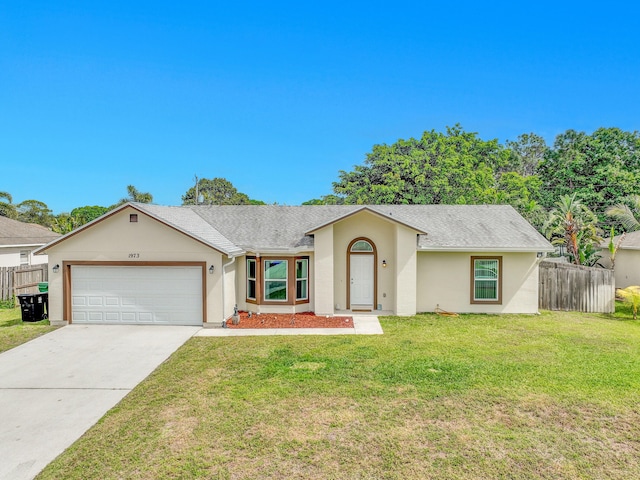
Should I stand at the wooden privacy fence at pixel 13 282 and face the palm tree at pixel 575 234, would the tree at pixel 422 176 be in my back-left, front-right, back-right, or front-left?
front-left

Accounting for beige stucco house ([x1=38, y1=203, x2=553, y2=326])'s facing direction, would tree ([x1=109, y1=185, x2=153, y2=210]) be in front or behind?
behind

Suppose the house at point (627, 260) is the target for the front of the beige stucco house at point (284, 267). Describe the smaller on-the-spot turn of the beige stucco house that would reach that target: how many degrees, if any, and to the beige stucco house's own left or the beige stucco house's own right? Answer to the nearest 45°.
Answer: approximately 90° to the beige stucco house's own left

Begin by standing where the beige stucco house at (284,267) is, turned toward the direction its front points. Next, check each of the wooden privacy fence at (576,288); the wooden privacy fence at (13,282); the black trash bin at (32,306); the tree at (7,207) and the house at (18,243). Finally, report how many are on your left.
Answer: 1

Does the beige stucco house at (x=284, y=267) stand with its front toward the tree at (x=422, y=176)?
no

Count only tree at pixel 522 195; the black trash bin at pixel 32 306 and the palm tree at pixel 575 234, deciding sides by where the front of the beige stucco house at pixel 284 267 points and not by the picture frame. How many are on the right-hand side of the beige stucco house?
1

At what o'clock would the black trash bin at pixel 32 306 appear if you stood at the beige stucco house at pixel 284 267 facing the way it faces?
The black trash bin is roughly at 3 o'clock from the beige stucco house.

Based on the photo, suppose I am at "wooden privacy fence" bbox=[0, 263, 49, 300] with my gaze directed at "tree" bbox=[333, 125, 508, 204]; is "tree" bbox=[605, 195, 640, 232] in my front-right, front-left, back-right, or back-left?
front-right

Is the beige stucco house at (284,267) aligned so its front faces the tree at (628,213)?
no

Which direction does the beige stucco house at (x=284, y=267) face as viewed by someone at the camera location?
facing the viewer

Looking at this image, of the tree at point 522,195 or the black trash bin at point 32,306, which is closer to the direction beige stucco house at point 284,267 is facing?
the black trash bin

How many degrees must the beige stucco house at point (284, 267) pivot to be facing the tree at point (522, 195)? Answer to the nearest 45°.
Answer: approximately 135° to its left

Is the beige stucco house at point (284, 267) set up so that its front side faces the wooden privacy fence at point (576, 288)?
no

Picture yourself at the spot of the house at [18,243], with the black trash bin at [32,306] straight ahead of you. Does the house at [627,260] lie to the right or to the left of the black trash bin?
left

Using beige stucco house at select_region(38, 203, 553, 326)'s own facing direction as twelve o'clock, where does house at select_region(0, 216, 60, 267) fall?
The house is roughly at 4 o'clock from the beige stucco house.
